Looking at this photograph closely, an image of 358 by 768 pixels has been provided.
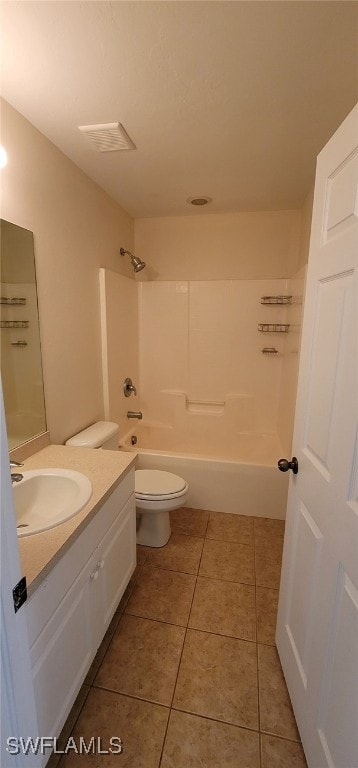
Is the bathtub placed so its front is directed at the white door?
yes

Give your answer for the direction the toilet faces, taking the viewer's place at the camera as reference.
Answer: facing to the right of the viewer

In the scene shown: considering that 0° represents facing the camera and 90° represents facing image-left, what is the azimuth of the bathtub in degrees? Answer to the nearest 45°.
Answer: approximately 0°

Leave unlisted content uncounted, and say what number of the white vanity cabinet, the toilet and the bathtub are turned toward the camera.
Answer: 1

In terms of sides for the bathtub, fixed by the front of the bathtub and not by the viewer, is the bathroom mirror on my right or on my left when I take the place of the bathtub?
on my right

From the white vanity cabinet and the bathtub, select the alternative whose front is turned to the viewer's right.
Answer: the white vanity cabinet

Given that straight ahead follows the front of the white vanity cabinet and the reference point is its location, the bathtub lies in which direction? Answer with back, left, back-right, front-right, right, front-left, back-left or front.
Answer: front-left

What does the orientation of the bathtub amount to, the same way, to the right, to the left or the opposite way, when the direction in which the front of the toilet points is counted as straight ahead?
to the right

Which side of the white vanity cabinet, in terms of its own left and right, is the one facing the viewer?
right

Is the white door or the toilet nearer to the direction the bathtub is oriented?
the white door
